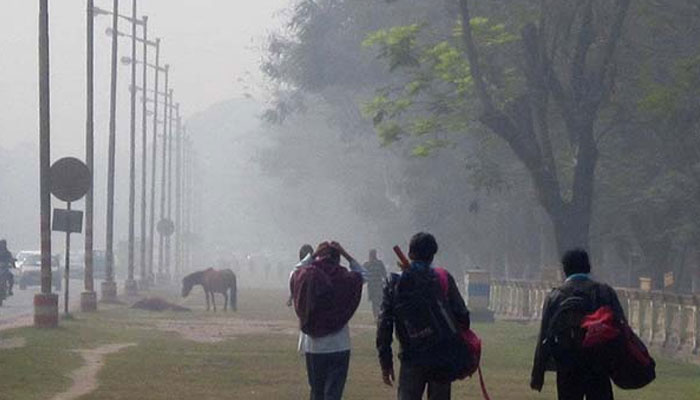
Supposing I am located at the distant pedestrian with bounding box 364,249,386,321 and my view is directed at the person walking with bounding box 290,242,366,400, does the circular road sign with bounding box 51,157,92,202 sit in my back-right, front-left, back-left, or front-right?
front-right

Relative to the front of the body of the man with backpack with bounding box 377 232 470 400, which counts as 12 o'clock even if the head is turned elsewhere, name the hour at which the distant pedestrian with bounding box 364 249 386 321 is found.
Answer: The distant pedestrian is roughly at 12 o'clock from the man with backpack.

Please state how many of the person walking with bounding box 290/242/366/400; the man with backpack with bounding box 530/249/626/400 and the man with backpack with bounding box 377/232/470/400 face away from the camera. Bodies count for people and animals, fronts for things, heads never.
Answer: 3

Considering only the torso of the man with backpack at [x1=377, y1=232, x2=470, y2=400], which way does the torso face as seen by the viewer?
away from the camera

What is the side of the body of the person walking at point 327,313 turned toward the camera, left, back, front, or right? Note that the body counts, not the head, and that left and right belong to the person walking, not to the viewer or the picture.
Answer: back

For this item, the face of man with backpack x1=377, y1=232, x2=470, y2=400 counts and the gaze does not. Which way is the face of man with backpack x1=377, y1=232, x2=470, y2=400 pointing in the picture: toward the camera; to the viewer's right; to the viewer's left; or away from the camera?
away from the camera

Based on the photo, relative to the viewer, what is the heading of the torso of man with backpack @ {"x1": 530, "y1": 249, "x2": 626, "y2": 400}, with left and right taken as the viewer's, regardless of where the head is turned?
facing away from the viewer
